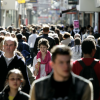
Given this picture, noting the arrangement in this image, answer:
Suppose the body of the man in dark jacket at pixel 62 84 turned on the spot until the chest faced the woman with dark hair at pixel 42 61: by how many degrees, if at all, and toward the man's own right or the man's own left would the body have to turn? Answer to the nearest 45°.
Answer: approximately 180°

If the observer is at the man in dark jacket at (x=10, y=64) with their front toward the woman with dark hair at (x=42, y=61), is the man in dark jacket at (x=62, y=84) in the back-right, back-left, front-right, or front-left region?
back-right

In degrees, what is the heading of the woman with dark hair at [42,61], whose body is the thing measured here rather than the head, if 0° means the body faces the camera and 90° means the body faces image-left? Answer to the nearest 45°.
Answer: approximately 0°

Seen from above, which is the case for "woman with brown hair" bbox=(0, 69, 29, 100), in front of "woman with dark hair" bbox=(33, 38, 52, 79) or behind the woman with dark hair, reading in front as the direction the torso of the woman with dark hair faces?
in front

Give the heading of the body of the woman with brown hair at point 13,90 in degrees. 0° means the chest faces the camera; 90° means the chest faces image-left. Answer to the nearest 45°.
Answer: approximately 0°

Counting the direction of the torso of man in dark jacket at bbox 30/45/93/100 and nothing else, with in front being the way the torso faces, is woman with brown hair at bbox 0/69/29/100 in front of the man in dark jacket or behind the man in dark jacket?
behind

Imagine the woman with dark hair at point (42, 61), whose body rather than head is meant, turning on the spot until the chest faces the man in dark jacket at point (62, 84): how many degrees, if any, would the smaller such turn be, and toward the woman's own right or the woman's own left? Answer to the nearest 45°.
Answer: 0° — they already face them

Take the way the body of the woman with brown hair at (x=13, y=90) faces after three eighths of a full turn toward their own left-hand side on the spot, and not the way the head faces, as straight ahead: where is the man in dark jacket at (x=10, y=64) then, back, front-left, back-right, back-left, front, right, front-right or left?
front-left

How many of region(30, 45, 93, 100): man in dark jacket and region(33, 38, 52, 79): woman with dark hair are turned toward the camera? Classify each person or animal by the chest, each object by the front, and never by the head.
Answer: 2
